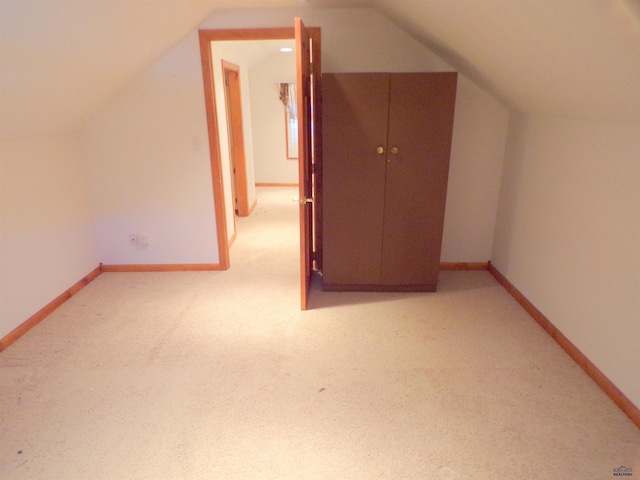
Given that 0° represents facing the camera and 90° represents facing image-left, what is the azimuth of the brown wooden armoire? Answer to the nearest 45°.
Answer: approximately 0°

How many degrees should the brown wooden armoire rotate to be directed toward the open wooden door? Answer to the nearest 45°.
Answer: approximately 45° to its right
